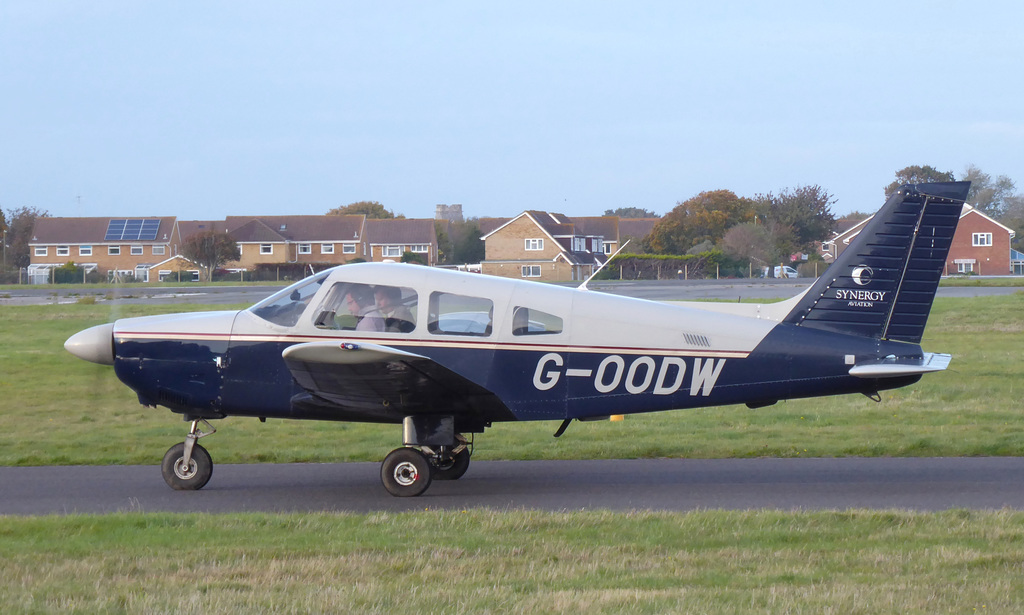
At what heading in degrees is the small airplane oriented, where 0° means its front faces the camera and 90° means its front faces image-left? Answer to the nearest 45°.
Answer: approximately 90°
